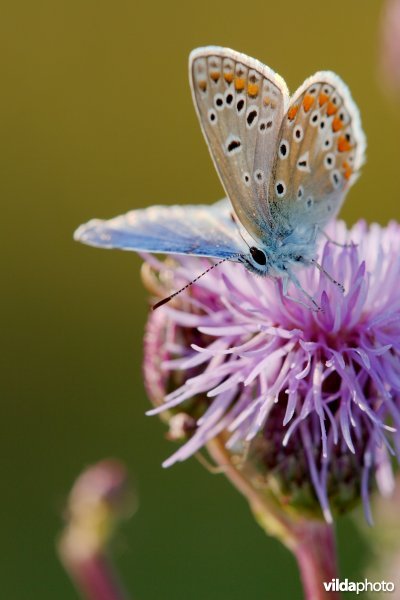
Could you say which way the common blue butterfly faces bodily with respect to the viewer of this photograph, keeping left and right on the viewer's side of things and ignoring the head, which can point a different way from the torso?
facing the viewer and to the left of the viewer

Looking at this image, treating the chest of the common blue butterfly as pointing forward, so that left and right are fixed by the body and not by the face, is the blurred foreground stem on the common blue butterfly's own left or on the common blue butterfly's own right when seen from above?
on the common blue butterfly's own right
